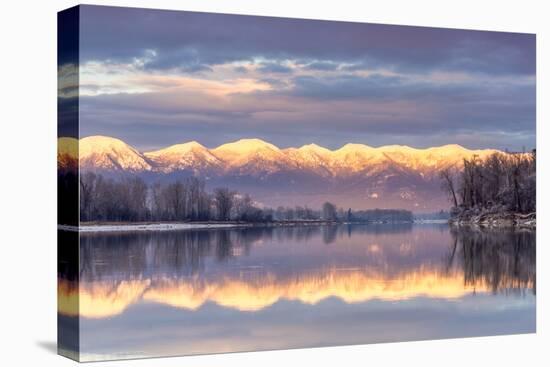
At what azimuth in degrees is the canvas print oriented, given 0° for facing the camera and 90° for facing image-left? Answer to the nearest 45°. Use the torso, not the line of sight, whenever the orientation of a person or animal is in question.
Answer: approximately 315°
